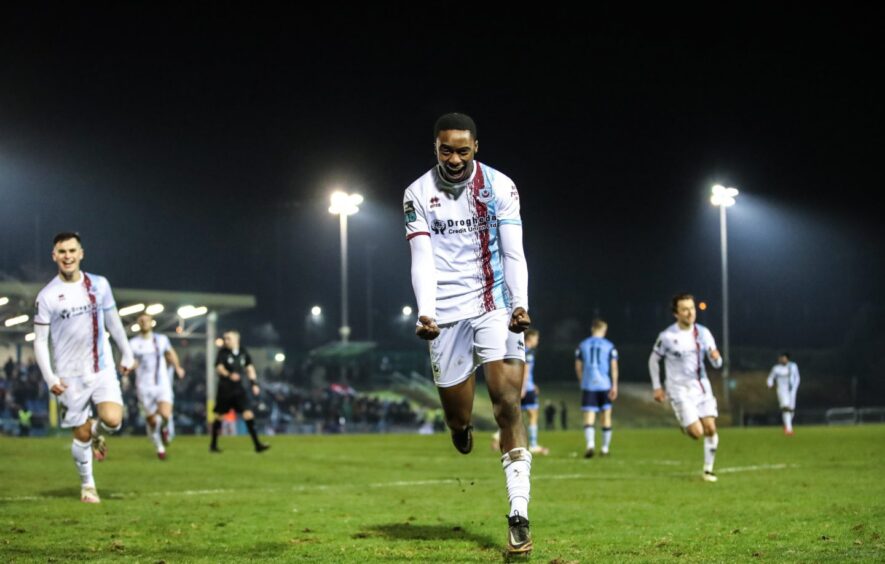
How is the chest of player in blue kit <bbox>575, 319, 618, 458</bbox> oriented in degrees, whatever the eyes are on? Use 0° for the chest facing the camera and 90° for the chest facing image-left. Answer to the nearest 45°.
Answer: approximately 180°

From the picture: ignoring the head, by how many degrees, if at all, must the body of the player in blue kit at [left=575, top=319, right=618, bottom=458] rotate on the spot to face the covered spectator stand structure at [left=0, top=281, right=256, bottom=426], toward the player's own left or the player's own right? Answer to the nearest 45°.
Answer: approximately 45° to the player's own left

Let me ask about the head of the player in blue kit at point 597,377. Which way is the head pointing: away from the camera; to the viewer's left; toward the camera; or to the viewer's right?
away from the camera

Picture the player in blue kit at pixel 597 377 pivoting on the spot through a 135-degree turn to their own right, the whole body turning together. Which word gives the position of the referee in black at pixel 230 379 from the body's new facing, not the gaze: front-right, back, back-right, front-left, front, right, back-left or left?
back-right
